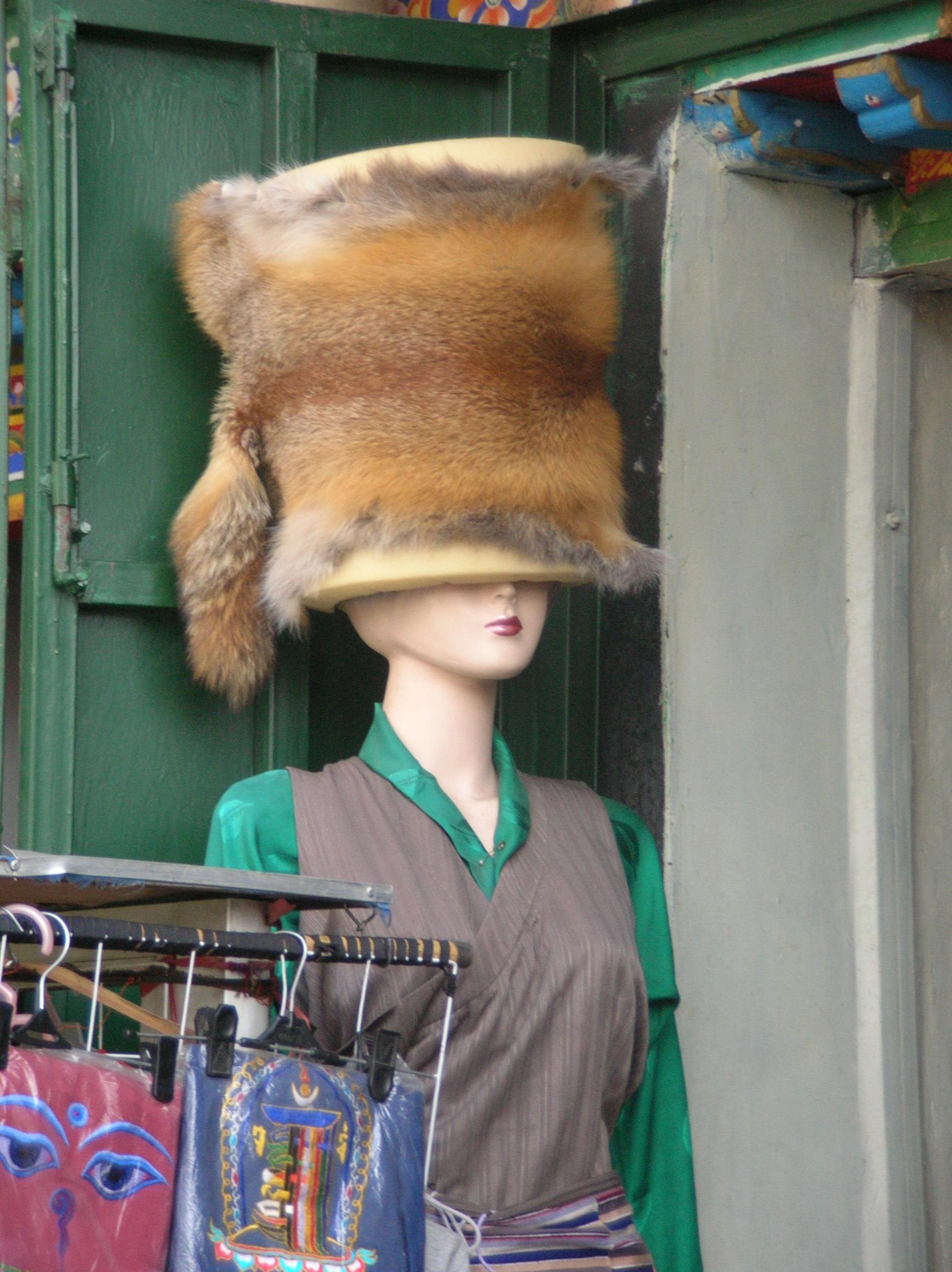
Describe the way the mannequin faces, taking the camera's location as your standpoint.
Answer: facing the viewer and to the right of the viewer

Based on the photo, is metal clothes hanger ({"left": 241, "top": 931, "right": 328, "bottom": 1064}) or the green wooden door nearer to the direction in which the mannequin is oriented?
the metal clothes hanger

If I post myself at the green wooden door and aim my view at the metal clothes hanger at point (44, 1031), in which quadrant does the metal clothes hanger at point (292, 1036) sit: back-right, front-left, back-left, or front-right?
front-left

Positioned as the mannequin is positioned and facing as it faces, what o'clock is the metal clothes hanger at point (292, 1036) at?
The metal clothes hanger is roughly at 2 o'clock from the mannequin.

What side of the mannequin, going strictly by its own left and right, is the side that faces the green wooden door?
back

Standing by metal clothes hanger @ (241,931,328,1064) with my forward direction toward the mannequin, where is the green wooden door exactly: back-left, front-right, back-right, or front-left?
front-left

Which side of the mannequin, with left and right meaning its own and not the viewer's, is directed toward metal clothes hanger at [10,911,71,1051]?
right

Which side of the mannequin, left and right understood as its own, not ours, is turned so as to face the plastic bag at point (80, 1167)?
right
